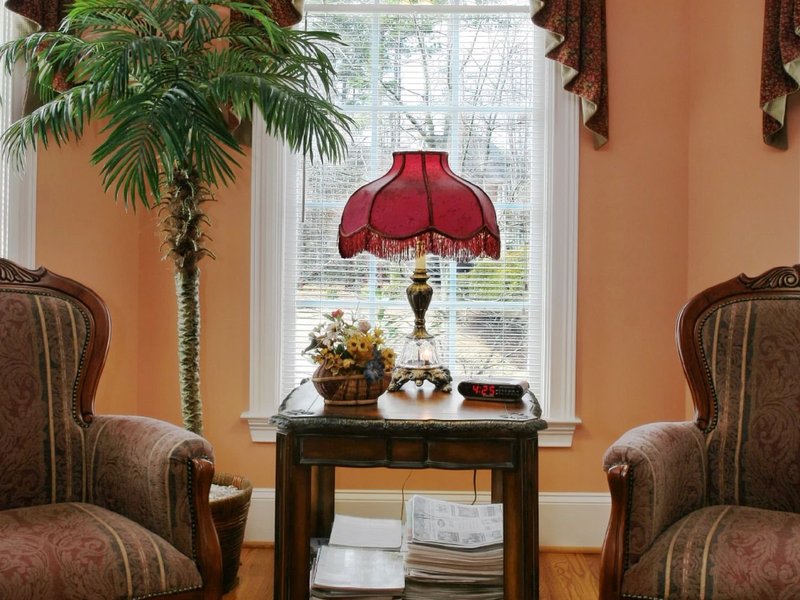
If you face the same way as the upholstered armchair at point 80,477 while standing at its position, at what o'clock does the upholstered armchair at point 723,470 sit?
the upholstered armchair at point 723,470 is roughly at 11 o'clock from the upholstered armchair at point 80,477.

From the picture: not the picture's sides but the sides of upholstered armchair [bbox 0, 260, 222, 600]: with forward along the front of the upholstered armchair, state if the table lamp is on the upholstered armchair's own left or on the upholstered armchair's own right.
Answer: on the upholstered armchair's own left

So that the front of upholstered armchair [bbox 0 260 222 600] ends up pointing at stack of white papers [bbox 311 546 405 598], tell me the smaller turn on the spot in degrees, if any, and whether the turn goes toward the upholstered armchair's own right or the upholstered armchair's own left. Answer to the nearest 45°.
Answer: approximately 45° to the upholstered armchair's own left

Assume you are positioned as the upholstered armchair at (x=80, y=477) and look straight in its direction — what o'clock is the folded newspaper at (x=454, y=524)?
The folded newspaper is roughly at 10 o'clock from the upholstered armchair.

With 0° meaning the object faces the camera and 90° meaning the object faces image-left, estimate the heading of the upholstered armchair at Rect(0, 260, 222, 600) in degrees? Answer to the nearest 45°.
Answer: approximately 315°

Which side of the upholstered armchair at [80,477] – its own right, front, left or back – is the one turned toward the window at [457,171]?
left

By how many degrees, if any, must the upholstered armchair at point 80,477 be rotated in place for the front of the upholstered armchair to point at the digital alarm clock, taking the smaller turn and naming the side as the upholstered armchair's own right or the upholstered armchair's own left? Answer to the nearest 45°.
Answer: approximately 45° to the upholstered armchair's own left

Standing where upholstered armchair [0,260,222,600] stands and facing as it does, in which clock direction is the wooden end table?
The wooden end table is roughly at 11 o'clock from the upholstered armchair.
